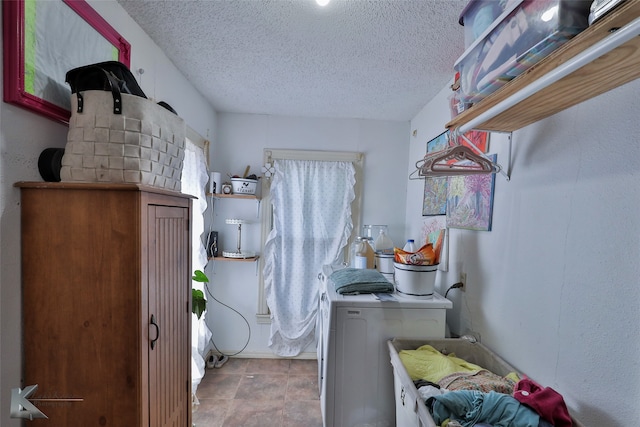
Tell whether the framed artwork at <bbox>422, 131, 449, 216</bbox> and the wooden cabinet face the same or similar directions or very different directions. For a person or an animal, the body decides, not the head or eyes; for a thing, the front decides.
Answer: very different directions

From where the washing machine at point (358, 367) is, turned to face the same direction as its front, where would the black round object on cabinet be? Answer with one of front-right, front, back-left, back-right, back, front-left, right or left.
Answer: front-left

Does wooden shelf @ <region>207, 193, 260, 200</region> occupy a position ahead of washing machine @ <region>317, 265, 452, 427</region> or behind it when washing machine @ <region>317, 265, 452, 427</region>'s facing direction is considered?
ahead

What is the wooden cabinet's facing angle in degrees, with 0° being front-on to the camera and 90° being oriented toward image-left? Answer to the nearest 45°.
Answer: approximately 315°

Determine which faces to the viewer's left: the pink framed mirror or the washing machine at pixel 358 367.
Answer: the washing machine

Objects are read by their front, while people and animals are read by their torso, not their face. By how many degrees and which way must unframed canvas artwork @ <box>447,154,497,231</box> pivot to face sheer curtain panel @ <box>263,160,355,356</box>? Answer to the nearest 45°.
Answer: approximately 45° to its right

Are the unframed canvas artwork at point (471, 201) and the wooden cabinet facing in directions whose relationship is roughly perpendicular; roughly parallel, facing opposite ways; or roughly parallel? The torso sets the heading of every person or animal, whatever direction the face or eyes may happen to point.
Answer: roughly parallel, facing opposite ways

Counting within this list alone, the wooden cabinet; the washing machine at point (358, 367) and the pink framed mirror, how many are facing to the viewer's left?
1

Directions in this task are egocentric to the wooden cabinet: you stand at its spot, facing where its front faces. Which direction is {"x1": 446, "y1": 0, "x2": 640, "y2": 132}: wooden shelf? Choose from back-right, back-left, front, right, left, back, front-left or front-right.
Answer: front

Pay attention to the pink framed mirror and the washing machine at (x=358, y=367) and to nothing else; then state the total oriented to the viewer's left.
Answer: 1

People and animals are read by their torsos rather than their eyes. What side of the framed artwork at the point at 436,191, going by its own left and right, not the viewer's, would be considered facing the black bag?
front

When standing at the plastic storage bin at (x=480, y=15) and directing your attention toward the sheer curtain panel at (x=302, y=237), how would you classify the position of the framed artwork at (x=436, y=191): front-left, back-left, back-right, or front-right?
front-right

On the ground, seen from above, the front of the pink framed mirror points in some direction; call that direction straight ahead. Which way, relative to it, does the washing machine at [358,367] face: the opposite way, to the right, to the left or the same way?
the opposite way
